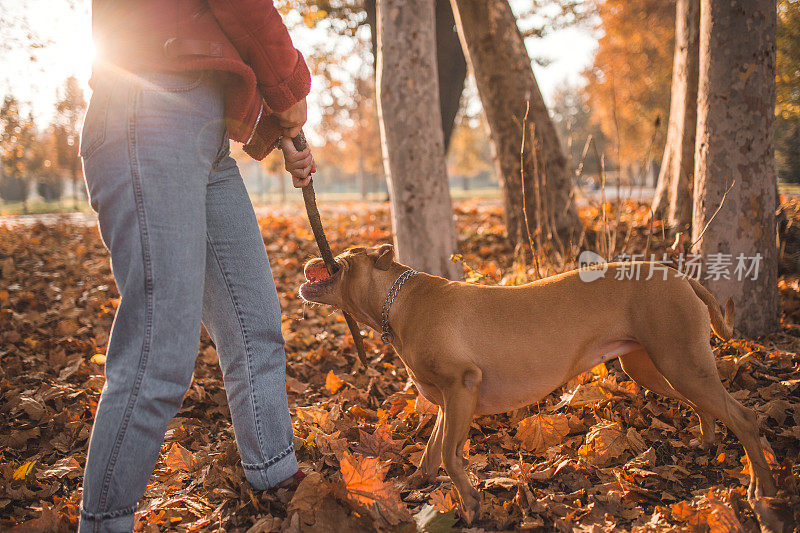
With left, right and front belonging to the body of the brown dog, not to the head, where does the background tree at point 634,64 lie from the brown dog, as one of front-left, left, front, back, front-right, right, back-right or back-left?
right

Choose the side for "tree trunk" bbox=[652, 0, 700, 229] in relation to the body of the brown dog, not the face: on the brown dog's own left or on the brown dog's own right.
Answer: on the brown dog's own right

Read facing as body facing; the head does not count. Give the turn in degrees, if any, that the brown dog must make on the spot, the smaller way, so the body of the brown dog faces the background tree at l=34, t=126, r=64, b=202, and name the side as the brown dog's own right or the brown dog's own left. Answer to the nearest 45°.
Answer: approximately 45° to the brown dog's own right

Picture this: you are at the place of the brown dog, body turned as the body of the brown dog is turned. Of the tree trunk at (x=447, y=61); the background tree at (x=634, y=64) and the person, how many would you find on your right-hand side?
2

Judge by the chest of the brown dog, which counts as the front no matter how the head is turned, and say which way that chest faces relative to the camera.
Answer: to the viewer's left

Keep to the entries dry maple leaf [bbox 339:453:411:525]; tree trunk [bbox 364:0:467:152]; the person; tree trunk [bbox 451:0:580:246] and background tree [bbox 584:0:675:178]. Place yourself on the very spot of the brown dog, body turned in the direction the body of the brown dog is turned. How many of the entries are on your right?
3

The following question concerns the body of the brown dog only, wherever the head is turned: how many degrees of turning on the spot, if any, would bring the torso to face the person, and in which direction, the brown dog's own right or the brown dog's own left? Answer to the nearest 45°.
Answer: approximately 45° to the brown dog's own left

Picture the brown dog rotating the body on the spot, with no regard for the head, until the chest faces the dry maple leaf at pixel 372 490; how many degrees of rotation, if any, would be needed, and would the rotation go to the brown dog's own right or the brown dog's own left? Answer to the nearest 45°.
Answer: approximately 45° to the brown dog's own left

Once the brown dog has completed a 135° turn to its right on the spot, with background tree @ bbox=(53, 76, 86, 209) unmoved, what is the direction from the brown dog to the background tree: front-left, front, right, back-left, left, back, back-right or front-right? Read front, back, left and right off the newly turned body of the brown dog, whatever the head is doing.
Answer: left

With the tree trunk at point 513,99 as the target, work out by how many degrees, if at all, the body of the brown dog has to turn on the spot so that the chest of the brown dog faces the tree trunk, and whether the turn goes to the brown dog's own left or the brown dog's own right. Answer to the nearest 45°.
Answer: approximately 90° to the brown dog's own right

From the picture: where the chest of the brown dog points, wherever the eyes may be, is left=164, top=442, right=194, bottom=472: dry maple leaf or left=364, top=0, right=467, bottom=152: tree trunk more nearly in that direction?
the dry maple leaf

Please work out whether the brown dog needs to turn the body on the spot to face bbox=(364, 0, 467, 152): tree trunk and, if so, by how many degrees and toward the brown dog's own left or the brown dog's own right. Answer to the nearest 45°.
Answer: approximately 90° to the brown dog's own right
